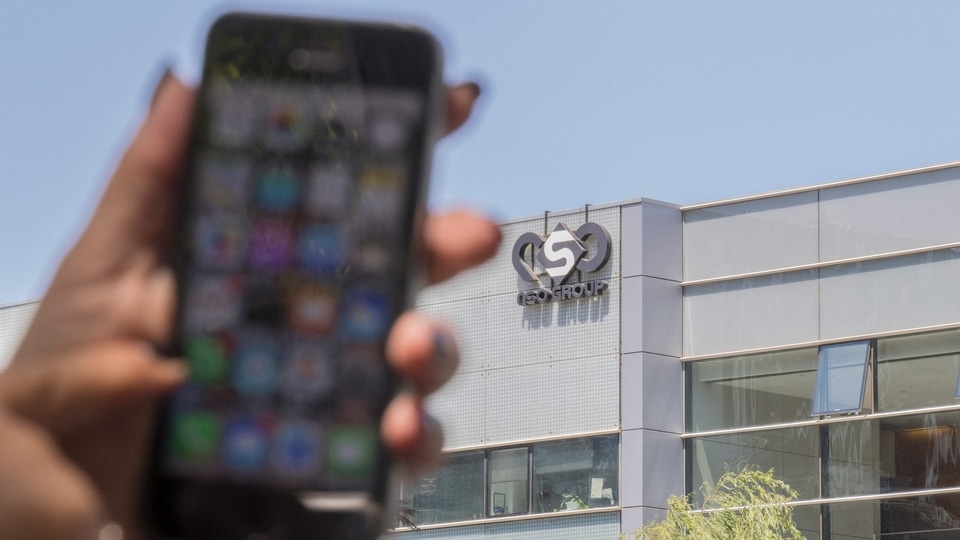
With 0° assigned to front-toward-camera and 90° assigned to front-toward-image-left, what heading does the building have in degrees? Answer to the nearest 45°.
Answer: approximately 45°
